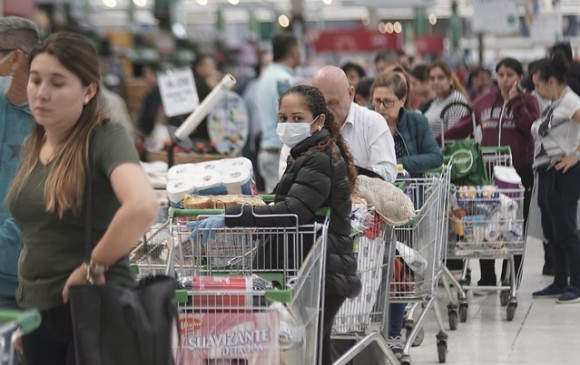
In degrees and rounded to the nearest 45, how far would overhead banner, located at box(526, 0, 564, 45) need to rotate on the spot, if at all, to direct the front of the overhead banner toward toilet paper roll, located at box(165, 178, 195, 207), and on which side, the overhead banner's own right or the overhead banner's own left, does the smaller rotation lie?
0° — it already faces it

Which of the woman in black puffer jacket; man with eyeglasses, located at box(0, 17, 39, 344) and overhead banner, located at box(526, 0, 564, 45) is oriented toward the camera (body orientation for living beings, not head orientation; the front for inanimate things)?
the overhead banner

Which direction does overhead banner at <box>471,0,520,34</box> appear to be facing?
toward the camera

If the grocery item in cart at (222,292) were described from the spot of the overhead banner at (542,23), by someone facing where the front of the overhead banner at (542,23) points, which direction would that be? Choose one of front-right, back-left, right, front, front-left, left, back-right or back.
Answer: front

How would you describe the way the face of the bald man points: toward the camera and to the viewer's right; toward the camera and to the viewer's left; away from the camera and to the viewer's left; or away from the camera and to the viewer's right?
toward the camera and to the viewer's left

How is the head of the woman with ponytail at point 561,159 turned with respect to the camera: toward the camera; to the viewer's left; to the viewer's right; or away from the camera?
to the viewer's left

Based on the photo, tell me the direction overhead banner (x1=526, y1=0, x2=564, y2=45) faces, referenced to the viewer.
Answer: facing the viewer

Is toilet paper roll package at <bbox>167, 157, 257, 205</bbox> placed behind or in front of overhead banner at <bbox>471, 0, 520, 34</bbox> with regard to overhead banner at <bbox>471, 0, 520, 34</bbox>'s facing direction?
in front
